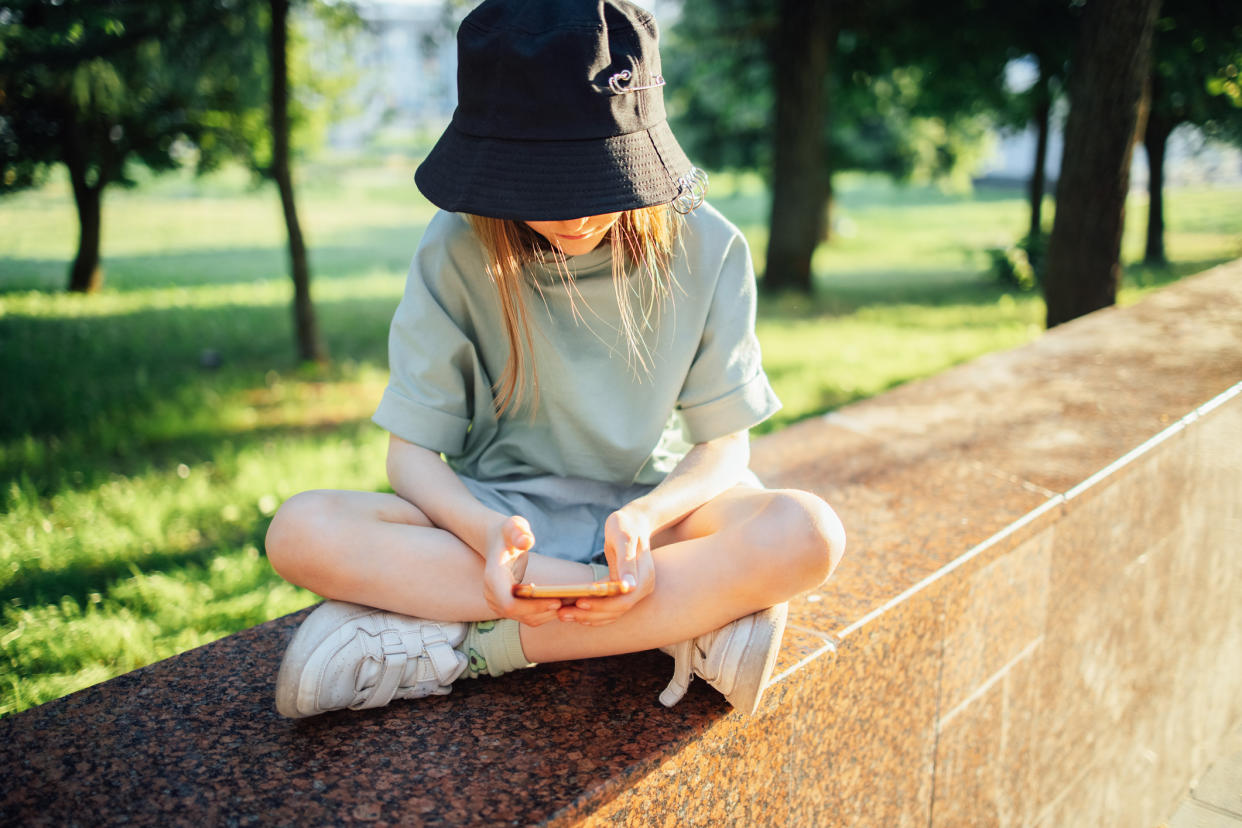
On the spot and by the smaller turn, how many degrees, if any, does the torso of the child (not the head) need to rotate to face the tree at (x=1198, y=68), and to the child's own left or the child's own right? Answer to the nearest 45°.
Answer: approximately 135° to the child's own left

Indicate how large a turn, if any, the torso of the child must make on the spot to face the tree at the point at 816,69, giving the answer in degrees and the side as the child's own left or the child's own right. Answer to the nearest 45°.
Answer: approximately 180°

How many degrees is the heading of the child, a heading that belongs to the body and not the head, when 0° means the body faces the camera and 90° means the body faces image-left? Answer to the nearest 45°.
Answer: approximately 0°

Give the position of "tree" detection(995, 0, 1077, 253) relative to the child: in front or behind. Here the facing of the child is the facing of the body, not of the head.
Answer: behind
